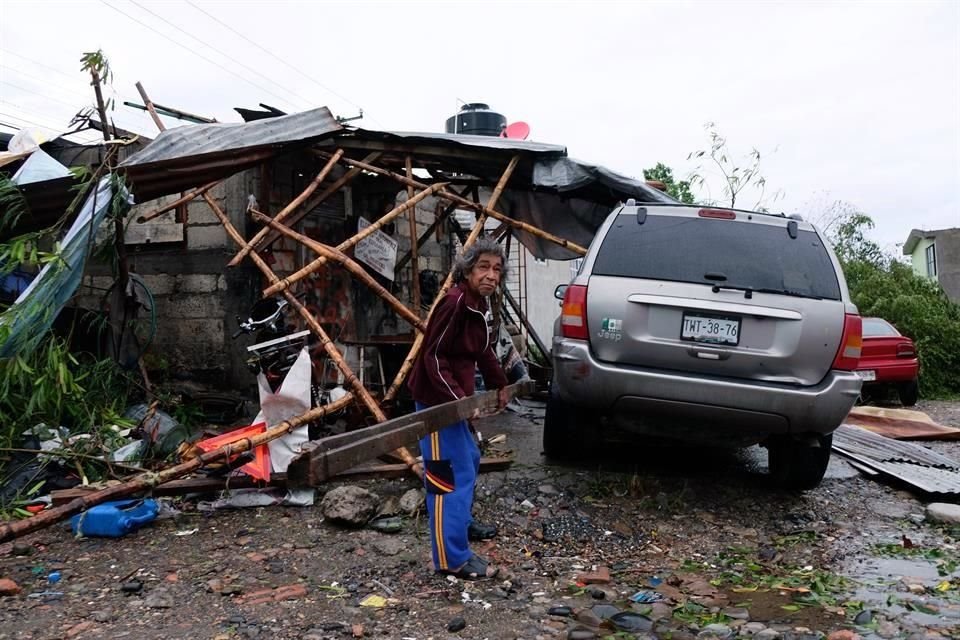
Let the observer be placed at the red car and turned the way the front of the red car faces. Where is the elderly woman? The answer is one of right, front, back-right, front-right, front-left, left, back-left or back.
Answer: back

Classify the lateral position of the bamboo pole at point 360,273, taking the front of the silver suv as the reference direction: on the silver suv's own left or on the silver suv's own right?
on the silver suv's own left

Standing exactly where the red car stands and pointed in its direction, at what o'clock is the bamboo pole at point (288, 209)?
The bamboo pole is roughly at 7 o'clock from the red car.

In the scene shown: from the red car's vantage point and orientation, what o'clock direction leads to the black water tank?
The black water tank is roughly at 8 o'clock from the red car.

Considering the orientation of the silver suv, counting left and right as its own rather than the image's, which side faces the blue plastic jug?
left

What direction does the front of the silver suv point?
away from the camera

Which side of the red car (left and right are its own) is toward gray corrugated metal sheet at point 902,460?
back

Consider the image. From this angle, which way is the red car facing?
away from the camera

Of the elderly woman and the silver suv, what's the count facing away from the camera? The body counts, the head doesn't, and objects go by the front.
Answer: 1

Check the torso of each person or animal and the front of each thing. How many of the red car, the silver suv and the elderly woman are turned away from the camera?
2

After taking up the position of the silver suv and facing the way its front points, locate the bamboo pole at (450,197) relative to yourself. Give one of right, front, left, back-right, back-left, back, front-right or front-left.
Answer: front-left
